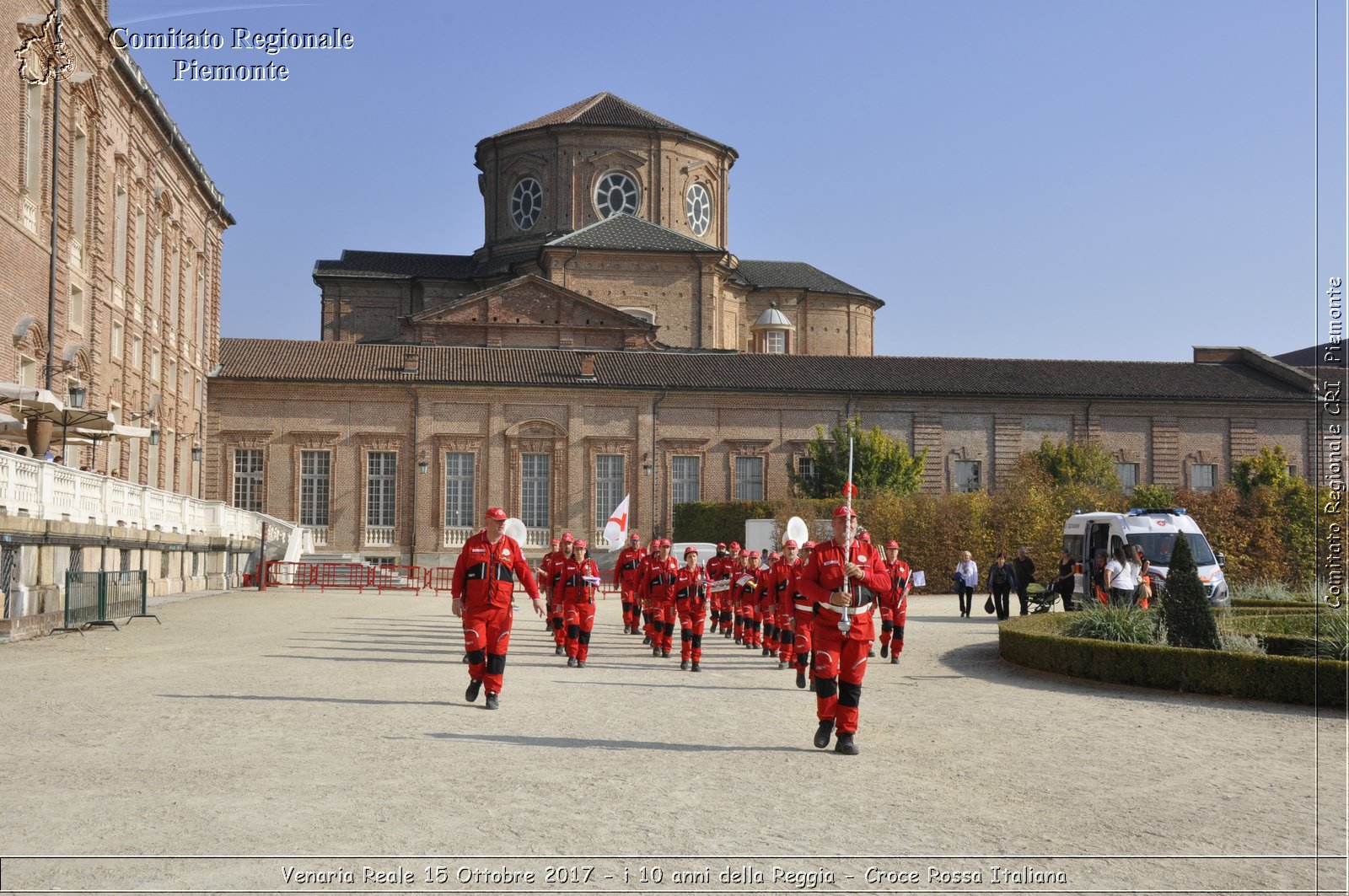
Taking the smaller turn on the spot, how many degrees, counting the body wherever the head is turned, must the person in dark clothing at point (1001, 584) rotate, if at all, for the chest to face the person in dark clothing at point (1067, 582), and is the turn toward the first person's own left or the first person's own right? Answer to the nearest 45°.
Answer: approximately 90° to the first person's own left

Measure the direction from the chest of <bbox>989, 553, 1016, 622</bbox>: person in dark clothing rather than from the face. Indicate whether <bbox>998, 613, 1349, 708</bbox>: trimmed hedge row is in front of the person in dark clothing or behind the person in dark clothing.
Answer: in front

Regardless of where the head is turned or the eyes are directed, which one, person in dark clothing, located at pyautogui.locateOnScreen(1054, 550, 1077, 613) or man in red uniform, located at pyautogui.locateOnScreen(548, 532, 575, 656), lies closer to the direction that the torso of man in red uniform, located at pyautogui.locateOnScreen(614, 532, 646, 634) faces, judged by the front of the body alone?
the man in red uniform

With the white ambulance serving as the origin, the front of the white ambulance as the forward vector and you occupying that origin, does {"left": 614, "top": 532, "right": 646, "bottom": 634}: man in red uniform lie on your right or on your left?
on your right

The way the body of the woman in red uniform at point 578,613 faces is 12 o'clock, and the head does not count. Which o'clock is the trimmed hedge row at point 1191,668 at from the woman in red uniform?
The trimmed hedge row is roughly at 10 o'clock from the woman in red uniform.

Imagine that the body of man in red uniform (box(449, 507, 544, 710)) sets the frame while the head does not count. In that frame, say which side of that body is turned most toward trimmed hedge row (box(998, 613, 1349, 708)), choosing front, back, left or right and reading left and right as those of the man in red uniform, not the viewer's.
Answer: left

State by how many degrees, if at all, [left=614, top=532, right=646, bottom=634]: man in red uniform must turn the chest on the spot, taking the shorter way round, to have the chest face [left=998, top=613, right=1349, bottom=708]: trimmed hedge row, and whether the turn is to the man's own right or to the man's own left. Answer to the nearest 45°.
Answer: approximately 45° to the man's own left

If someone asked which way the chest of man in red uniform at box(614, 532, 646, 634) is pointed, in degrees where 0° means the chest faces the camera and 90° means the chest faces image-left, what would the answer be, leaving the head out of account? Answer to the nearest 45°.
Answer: approximately 0°

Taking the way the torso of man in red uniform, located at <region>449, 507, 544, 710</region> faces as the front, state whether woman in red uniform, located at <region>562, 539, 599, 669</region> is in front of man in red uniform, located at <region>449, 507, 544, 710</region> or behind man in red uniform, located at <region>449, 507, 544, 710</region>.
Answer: behind

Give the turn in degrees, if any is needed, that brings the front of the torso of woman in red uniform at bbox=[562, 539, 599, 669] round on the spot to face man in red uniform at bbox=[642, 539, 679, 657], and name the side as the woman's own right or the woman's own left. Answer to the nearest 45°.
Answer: approximately 135° to the woman's own left

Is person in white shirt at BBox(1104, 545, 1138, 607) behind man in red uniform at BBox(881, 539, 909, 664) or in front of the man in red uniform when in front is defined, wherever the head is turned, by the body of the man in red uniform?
behind

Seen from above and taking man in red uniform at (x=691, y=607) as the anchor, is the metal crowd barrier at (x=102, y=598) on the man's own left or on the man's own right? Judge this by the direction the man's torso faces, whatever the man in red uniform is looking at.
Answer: on the man's own right
